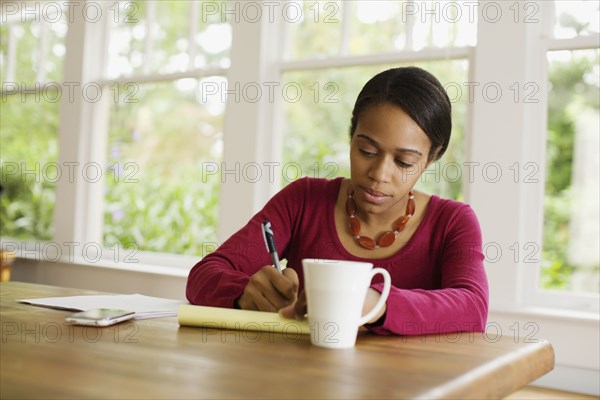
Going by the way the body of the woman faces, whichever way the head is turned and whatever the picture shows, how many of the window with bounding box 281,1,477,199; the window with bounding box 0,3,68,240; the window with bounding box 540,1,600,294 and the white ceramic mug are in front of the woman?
1

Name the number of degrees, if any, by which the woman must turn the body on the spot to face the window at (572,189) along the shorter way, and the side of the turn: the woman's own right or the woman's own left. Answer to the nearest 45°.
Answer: approximately 135° to the woman's own left

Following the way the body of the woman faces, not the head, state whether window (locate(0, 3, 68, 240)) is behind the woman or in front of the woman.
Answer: behind

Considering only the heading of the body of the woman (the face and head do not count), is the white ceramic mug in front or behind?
in front

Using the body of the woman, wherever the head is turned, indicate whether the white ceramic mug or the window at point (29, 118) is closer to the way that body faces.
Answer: the white ceramic mug

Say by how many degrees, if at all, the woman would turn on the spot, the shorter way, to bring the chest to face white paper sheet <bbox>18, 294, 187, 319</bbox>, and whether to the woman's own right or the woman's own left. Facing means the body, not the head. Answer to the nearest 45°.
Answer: approximately 45° to the woman's own right

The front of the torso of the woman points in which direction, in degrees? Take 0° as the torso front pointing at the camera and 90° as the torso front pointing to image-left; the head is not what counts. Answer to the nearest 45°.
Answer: approximately 0°

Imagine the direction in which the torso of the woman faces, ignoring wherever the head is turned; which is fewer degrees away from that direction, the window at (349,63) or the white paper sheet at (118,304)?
the white paper sheet

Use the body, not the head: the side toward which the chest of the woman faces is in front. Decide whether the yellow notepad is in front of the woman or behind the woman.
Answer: in front

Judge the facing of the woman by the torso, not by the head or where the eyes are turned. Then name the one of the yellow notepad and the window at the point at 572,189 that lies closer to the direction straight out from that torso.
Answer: the yellow notepad

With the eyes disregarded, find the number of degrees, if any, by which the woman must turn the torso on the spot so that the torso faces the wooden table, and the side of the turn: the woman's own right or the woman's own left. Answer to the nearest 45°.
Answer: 0° — they already face it

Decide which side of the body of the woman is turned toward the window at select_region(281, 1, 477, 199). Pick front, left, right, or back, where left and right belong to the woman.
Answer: back
